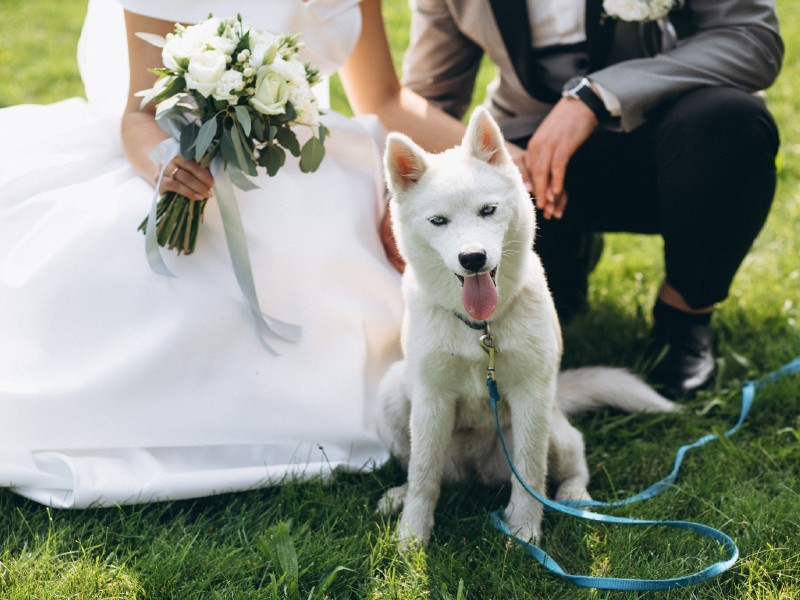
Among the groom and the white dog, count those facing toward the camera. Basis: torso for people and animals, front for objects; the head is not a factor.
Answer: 2

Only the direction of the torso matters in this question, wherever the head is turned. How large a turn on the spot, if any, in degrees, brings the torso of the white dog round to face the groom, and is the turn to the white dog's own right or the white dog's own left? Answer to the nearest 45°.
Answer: approximately 135° to the white dog's own left

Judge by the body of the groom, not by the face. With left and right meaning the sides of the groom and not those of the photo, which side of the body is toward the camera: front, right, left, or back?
front

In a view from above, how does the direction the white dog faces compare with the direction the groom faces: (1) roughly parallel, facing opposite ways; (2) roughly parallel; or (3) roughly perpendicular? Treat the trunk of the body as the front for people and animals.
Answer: roughly parallel

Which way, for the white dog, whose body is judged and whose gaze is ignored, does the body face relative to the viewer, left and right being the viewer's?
facing the viewer

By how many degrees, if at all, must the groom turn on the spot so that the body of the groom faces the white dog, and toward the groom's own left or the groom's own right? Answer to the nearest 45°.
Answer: approximately 45° to the groom's own right
